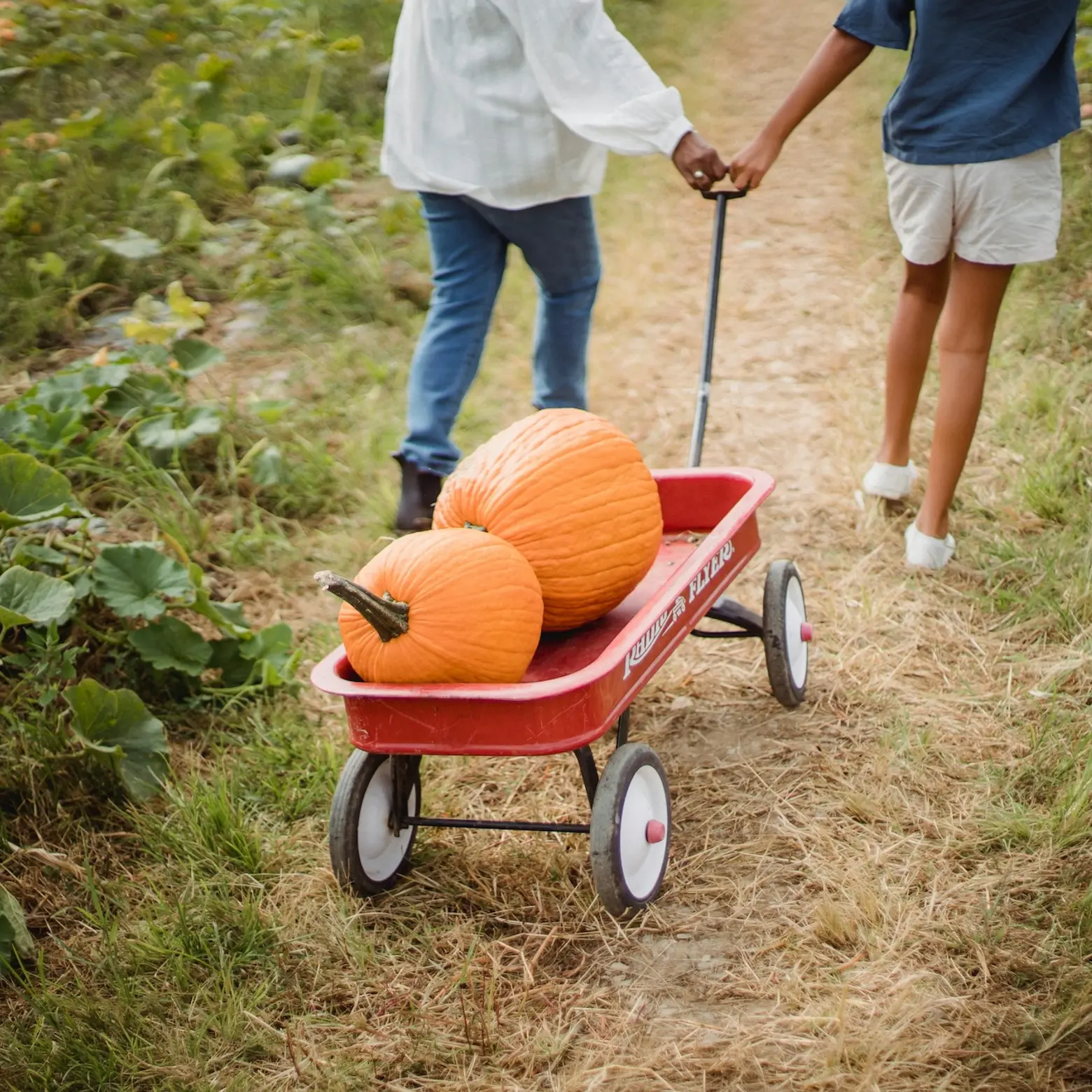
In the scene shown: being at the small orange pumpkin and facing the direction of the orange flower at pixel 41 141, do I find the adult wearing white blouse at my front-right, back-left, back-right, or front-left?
front-right

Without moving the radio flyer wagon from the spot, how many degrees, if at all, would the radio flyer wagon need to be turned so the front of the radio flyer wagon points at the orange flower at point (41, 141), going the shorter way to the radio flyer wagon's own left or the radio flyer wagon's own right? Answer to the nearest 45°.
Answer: approximately 90° to the radio flyer wagon's own left

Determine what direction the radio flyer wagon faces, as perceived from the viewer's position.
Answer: facing away from the viewer and to the right of the viewer

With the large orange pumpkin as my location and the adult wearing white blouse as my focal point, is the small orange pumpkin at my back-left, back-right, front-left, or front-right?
back-left

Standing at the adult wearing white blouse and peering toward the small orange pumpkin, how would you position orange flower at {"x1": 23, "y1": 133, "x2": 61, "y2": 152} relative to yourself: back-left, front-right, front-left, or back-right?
back-right
